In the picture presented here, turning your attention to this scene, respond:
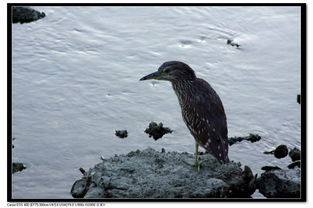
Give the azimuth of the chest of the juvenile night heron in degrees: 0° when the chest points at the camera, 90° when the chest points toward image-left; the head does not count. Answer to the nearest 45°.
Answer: approximately 90°

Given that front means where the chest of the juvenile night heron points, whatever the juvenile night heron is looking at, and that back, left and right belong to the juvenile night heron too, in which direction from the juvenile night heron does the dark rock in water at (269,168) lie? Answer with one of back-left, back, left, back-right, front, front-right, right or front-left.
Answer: back-right

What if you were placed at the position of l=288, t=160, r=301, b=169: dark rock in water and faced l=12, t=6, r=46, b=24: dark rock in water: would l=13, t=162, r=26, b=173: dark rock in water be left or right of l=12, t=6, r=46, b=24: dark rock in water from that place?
left

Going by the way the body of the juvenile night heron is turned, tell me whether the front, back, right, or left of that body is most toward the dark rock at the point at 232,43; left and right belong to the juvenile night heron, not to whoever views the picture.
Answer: right

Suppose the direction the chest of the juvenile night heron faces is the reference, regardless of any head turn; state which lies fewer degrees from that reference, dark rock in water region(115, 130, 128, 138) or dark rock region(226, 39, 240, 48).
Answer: the dark rock in water

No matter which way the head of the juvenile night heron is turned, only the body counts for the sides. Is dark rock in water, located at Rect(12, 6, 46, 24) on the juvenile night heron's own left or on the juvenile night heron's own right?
on the juvenile night heron's own right

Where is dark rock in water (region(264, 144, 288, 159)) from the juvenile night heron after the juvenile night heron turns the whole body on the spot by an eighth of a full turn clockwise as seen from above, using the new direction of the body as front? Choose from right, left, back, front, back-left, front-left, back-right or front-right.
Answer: right

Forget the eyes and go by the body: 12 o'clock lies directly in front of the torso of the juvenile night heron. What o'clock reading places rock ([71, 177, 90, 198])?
The rock is roughly at 12 o'clock from the juvenile night heron.
